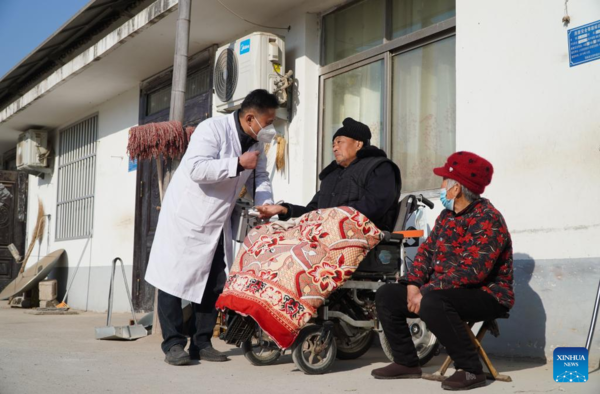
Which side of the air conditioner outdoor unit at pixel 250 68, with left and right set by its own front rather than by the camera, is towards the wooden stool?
left

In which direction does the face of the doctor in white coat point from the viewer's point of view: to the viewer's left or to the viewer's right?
to the viewer's right

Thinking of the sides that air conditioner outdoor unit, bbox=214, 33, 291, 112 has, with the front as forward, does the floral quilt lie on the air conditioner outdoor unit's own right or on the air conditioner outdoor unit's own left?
on the air conditioner outdoor unit's own left

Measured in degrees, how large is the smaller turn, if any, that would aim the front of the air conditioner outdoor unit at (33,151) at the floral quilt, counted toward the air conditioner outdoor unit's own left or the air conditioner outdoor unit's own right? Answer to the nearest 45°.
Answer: approximately 45° to the air conditioner outdoor unit's own left

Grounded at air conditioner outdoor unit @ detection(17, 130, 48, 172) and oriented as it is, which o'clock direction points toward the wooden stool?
The wooden stool is roughly at 10 o'clock from the air conditioner outdoor unit.

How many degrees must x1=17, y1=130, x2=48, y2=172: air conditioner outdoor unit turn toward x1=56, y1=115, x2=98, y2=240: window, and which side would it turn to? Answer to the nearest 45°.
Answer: approximately 90° to its left

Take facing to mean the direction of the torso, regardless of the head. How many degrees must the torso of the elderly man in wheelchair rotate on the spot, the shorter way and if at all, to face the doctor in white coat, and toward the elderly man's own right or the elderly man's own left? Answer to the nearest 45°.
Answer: approximately 45° to the elderly man's own right

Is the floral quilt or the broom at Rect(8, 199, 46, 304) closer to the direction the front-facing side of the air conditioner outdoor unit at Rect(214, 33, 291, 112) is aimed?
the floral quilt

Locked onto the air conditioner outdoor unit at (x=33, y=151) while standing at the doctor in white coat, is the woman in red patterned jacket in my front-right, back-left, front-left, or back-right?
back-right

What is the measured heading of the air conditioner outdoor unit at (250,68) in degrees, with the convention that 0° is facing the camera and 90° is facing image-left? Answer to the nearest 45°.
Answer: approximately 45°

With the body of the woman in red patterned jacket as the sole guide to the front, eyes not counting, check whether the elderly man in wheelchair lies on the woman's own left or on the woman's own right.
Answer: on the woman's own right

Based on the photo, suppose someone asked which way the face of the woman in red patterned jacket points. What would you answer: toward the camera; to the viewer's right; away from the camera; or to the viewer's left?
to the viewer's left
